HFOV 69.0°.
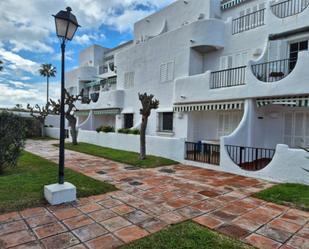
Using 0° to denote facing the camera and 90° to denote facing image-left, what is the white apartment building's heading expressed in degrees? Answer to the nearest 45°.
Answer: approximately 45°

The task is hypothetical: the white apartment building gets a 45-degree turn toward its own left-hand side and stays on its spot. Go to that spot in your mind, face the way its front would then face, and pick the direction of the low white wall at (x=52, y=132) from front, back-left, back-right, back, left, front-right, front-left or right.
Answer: back-right

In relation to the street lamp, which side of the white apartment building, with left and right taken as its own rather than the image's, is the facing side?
front
